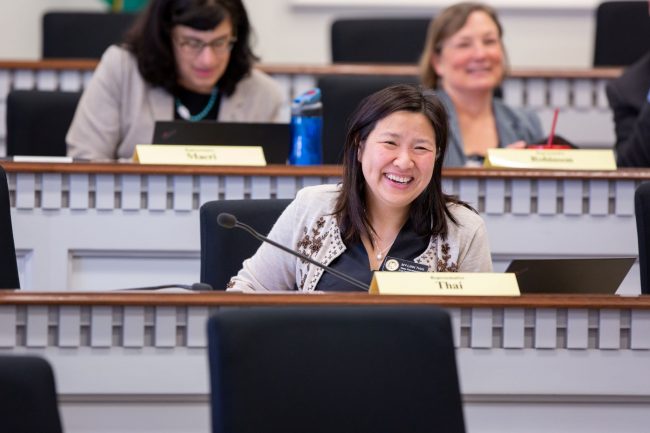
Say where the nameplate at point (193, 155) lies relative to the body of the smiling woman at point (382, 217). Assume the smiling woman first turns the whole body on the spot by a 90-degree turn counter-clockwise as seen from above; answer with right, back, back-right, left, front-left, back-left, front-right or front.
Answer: back-left

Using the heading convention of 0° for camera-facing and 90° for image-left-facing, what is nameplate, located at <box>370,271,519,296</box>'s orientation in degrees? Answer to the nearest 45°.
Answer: approximately 0°

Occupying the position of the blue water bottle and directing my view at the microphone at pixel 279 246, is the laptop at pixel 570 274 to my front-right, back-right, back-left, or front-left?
front-left

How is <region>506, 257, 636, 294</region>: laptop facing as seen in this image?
away from the camera

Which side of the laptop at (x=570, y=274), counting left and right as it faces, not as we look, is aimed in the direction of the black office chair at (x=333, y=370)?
back

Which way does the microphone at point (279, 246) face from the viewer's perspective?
to the viewer's left

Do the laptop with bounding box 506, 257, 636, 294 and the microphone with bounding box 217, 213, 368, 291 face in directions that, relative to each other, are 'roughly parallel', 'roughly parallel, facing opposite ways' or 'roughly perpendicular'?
roughly perpendicular

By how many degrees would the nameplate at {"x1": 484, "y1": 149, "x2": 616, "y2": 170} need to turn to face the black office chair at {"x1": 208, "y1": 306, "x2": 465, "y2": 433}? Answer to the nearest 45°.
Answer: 0° — it already faces it

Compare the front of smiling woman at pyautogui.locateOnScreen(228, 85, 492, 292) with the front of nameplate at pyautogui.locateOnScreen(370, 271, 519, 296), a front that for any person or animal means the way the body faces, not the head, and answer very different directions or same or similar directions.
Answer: same or similar directions

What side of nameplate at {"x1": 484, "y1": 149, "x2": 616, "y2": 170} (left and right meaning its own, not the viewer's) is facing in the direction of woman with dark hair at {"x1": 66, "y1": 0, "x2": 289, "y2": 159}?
right

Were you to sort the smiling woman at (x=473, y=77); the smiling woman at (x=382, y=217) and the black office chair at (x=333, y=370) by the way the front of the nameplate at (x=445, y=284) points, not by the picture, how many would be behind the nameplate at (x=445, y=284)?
2

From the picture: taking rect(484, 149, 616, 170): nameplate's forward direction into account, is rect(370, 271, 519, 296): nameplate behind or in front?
in front

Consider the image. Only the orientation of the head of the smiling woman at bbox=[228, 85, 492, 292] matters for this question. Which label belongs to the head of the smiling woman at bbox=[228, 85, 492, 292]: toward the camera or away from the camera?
toward the camera

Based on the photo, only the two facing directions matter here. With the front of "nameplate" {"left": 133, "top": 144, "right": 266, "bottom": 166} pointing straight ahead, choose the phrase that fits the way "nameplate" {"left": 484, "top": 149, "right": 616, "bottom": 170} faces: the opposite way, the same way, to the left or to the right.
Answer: the same way

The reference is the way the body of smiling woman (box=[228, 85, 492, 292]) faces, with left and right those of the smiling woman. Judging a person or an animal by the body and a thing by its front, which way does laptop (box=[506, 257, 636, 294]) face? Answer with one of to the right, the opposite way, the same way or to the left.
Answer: the opposite way

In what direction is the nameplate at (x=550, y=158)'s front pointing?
toward the camera
